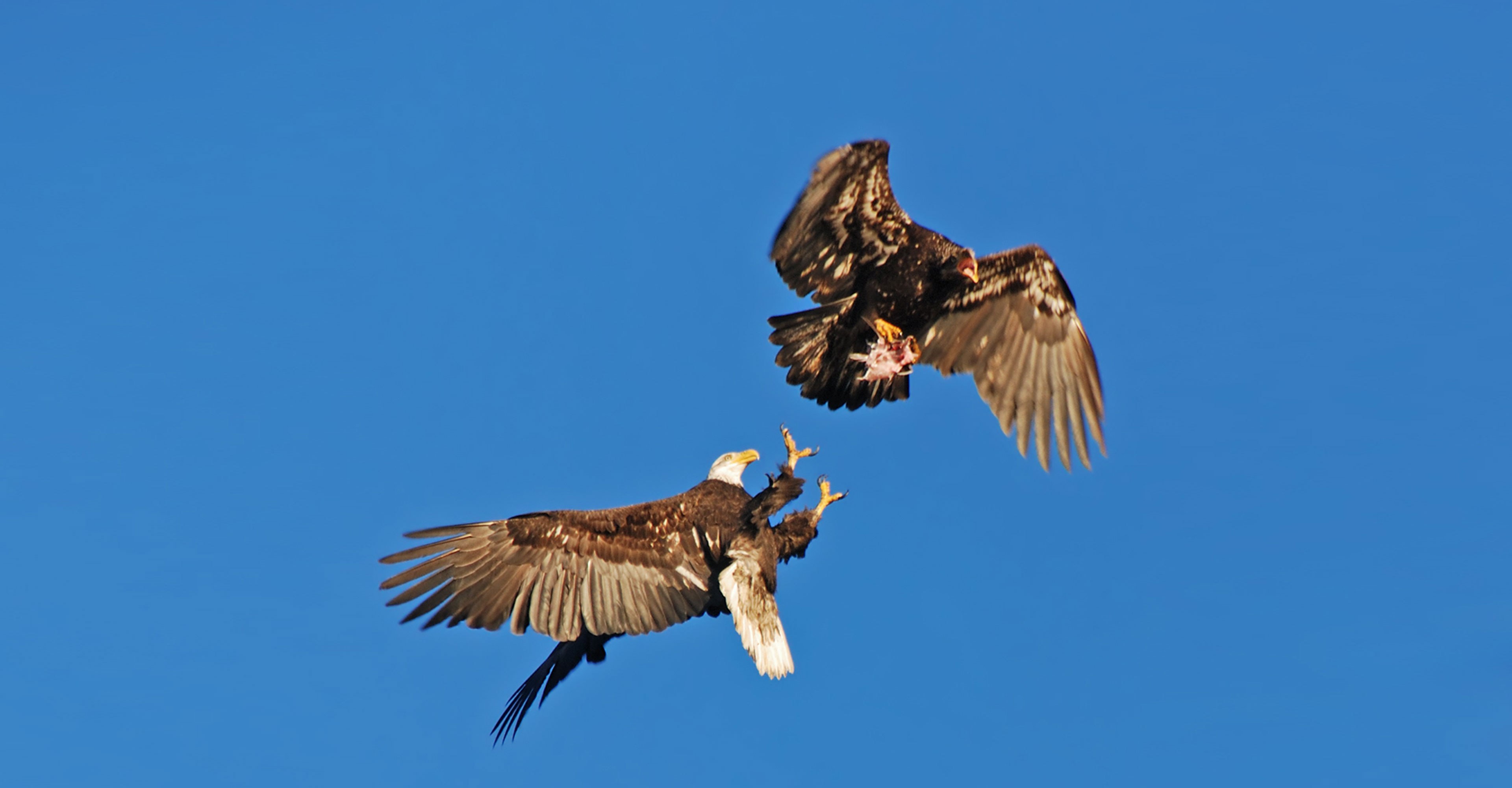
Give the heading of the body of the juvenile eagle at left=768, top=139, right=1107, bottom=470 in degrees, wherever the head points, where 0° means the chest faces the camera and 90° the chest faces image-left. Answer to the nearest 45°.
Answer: approximately 315°
